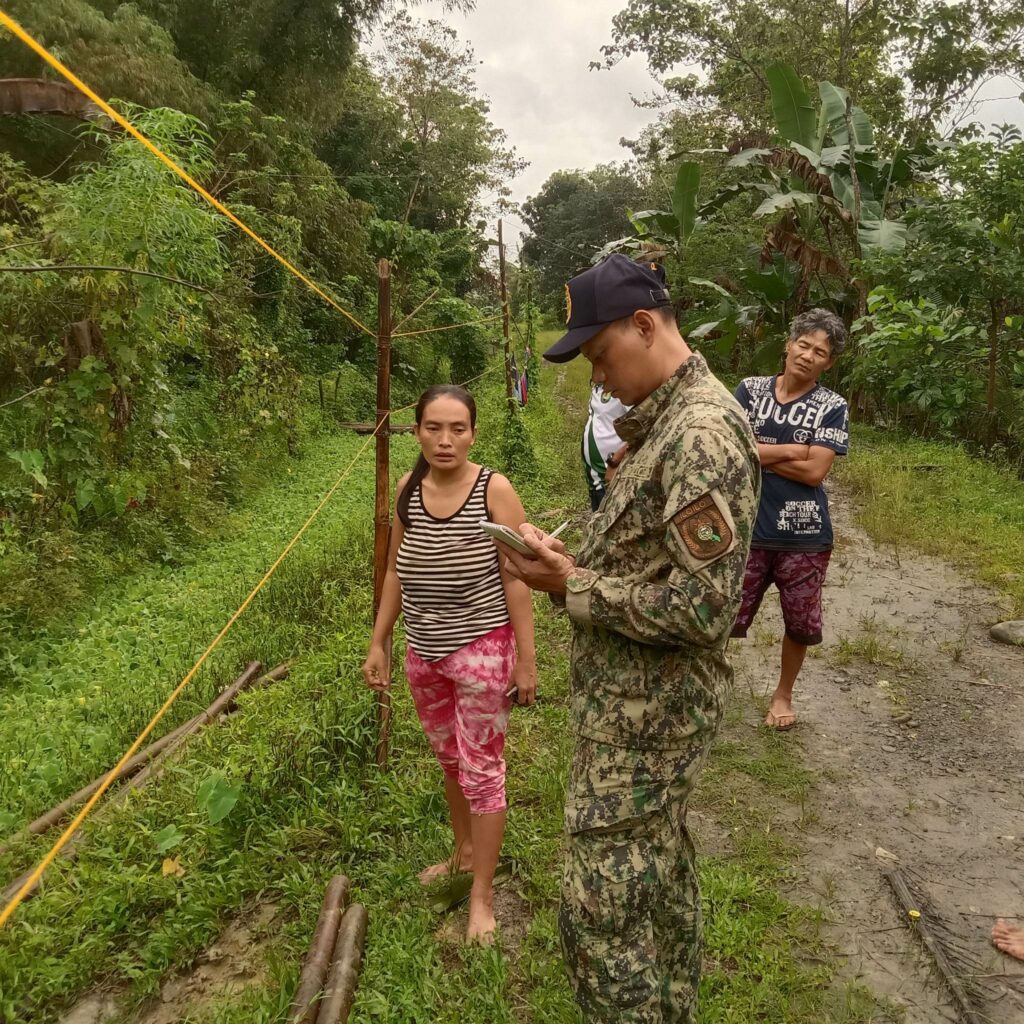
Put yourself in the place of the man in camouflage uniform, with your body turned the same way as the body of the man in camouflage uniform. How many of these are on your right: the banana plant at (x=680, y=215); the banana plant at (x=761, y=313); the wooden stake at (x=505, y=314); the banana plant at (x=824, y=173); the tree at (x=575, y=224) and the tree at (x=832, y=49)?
6

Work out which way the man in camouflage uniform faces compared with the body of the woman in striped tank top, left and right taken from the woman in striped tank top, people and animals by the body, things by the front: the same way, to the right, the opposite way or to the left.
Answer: to the right

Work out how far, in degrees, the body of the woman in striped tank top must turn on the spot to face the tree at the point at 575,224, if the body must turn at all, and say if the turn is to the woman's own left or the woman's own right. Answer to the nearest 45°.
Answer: approximately 180°

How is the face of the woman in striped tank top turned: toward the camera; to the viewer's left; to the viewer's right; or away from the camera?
toward the camera

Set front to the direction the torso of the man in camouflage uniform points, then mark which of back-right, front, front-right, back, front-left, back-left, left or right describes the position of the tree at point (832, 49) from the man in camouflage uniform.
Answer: right

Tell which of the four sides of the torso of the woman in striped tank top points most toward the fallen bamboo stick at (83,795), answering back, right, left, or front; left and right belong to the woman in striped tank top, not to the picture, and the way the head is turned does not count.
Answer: right

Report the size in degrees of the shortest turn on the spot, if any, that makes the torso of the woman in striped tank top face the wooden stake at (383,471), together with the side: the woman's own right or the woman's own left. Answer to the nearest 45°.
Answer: approximately 180°

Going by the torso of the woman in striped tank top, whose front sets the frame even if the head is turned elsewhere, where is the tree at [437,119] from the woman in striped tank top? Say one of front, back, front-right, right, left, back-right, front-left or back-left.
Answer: back

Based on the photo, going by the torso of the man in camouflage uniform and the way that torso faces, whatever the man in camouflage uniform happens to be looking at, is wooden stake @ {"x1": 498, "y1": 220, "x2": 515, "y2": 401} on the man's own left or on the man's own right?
on the man's own right

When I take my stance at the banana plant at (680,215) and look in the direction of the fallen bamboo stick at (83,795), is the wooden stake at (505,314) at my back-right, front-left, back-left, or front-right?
front-right

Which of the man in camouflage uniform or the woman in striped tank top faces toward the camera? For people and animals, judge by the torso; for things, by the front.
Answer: the woman in striped tank top

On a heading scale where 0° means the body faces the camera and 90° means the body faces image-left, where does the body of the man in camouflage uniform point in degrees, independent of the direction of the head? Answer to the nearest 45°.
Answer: approximately 90°

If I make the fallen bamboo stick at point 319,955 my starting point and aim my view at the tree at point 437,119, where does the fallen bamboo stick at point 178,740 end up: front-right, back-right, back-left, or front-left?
front-left

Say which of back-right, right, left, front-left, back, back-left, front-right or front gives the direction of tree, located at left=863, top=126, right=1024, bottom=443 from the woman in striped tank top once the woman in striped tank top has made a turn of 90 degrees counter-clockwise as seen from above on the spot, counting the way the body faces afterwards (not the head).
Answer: front-left

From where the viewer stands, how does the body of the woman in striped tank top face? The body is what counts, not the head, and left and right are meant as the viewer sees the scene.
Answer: facing the viewer
